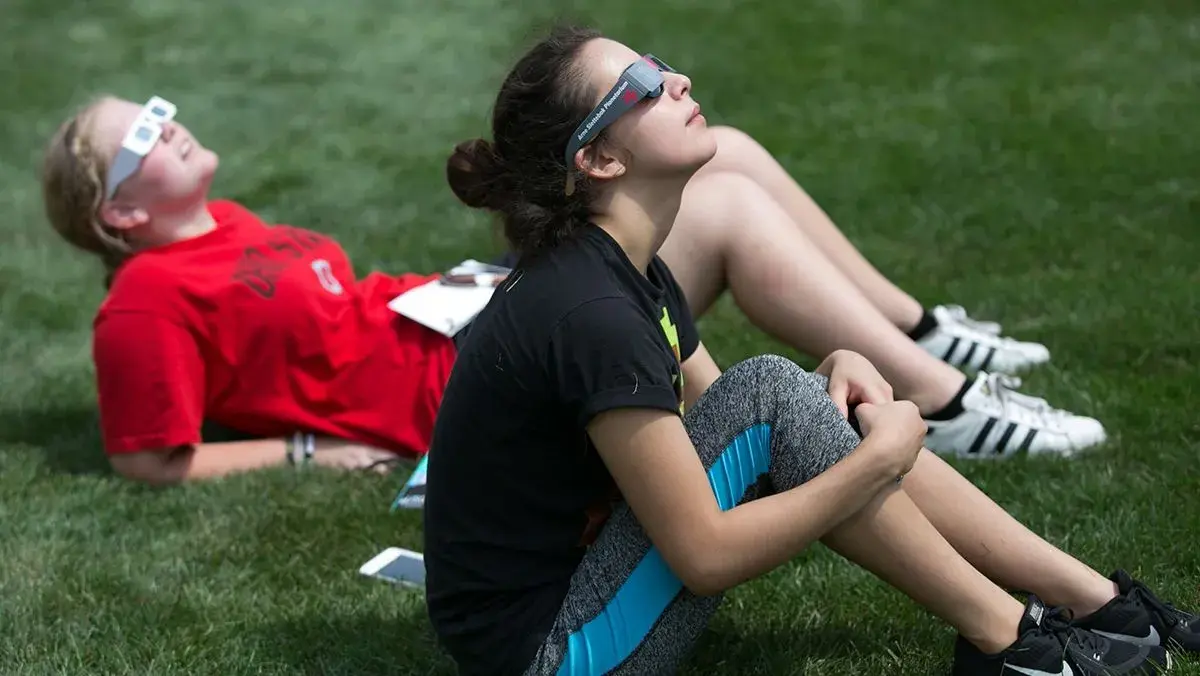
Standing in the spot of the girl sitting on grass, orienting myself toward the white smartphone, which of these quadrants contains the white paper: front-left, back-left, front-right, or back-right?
front-right

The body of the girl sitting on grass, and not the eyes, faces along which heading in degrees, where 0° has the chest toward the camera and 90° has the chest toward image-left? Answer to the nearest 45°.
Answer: approximately 270°

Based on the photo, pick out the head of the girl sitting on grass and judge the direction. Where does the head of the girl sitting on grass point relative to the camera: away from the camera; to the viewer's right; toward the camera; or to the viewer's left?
to the viewer's right

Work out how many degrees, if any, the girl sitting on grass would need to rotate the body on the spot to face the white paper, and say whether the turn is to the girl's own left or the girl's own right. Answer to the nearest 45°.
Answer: approximately 135° to the girl's own left
